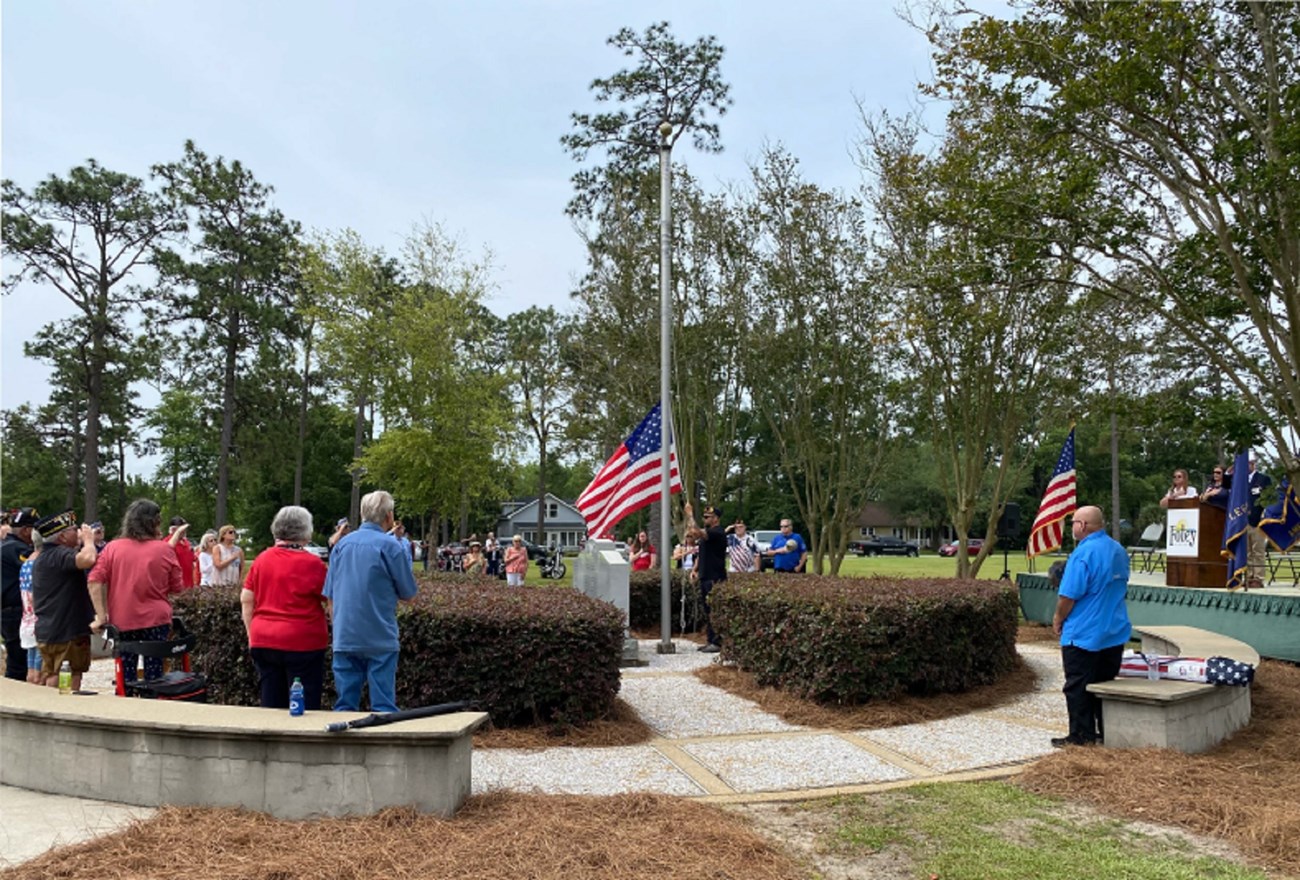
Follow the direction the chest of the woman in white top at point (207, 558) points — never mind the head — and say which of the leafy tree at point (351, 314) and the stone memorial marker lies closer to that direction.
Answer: the stone memorial marker

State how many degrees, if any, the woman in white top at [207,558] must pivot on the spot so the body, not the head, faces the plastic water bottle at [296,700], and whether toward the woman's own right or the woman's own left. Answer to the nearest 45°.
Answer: approximately 45° to the woman's own right

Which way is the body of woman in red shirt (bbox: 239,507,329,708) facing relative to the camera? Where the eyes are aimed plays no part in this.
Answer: away from the camera

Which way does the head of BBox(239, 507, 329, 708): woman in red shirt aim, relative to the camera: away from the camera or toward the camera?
away from the camera

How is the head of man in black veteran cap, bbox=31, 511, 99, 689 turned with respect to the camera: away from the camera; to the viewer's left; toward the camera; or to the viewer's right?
to the viewer's right

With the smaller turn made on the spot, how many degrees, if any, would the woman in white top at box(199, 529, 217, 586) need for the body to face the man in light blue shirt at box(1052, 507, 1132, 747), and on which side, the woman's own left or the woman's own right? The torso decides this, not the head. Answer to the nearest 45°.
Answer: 0° — they already face them

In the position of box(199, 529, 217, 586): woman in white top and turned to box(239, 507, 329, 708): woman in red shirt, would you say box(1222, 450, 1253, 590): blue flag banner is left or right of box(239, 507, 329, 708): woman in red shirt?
left

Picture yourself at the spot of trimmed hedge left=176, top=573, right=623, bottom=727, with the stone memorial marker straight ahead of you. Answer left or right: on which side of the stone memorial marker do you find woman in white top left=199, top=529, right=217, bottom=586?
left

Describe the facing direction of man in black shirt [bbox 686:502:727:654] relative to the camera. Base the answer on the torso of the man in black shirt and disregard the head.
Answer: to the viewer's left
